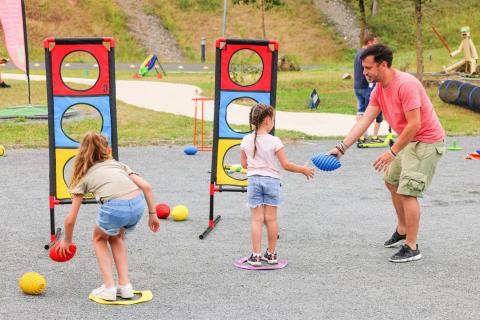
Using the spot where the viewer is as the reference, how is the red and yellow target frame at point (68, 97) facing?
facing the viewer

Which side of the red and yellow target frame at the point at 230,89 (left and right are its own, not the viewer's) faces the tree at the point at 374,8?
back

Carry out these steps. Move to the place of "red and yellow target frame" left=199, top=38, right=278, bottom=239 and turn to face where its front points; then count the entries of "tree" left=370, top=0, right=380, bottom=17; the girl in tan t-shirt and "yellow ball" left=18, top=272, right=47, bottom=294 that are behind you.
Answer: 1

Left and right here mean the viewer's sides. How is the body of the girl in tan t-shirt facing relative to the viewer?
facing away from the viewer and to the left of the viewer

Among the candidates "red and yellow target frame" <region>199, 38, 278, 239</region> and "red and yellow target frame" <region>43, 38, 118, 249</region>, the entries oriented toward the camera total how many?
2

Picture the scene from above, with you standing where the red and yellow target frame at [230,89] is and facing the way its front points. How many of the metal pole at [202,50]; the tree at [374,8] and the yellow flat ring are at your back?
2

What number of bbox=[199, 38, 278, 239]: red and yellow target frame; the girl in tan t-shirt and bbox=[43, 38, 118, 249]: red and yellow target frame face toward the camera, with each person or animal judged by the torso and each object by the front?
2

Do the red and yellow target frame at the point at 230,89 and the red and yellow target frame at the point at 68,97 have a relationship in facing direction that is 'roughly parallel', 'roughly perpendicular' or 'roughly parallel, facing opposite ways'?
roughly parallel

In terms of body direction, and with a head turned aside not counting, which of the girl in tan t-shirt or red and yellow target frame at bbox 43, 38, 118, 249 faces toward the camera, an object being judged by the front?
the red and yellow target frame

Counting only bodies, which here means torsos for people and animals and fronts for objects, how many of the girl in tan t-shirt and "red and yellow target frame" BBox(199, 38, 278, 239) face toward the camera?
1

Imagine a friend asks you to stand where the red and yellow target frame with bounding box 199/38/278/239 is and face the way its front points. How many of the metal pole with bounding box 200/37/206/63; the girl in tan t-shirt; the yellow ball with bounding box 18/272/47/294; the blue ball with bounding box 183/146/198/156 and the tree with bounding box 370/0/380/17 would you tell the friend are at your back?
3

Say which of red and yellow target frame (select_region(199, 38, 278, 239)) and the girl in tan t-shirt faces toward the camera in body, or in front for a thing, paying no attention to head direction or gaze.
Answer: the red and yellow target frame

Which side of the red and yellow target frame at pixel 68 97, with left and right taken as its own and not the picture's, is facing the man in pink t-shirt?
left

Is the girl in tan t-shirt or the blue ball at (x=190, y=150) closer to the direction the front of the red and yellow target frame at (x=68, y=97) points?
the girl in tan t-shirt

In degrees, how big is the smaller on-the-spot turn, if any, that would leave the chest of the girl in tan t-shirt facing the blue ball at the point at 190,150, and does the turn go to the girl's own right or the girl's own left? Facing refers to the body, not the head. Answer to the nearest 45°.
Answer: approximately 45° to the girl's own right
